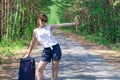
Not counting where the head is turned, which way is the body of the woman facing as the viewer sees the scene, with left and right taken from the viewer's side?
facing the viewer
